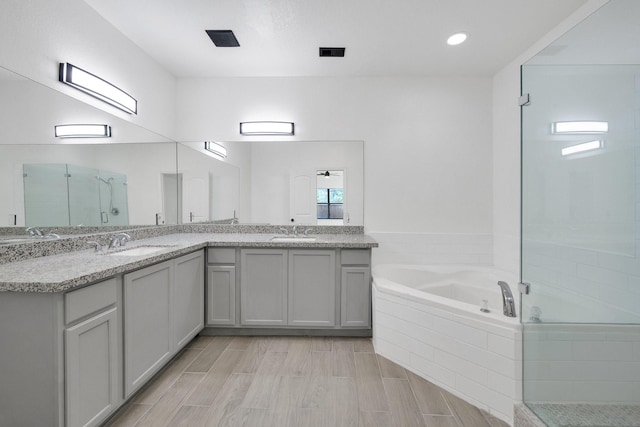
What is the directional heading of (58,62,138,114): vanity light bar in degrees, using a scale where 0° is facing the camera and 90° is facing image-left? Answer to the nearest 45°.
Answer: approximately 315°

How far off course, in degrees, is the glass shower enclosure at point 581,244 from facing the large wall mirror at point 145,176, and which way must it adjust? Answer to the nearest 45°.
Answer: approximately 90° to its right

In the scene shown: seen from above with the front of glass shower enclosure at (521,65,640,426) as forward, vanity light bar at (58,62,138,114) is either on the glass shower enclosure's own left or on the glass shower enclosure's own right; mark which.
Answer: on the glass shower enclosure's own right

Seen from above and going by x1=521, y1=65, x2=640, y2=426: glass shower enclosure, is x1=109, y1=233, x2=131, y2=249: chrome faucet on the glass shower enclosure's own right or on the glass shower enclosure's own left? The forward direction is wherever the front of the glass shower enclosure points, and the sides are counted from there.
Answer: on the glass shower enclosure's own right

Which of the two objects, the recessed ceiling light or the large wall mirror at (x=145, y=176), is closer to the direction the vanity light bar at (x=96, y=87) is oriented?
the recessed ceiling light

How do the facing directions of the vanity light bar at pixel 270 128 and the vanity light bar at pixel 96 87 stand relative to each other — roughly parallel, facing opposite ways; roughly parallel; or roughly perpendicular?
roughly perpendicular
